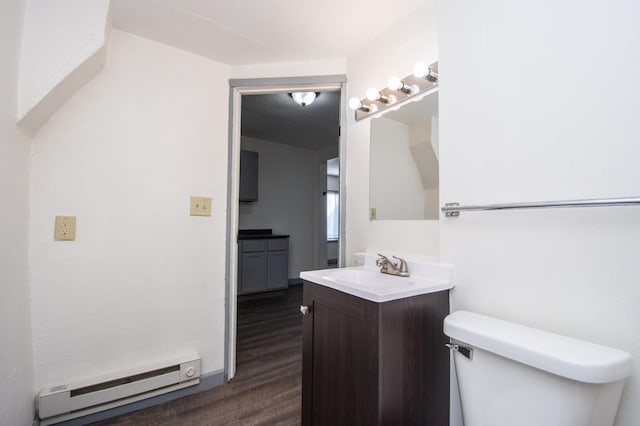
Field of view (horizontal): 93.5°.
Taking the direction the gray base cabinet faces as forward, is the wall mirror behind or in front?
in front

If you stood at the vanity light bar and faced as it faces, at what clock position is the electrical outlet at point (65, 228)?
The electrical outlet is roughly at 1 o'clock from the vanity light bar.

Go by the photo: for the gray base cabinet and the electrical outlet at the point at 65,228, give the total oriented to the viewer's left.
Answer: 0

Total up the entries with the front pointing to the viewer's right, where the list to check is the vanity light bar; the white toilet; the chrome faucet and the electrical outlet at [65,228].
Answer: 0

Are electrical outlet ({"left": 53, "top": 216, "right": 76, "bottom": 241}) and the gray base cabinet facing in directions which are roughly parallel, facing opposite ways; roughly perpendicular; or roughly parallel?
roughly parallel

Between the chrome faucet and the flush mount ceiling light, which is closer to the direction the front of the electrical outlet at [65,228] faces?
the chrome faucet

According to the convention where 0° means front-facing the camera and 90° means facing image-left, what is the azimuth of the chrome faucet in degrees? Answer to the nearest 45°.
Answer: approximately 45°

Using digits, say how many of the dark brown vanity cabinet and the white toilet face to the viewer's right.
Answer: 0

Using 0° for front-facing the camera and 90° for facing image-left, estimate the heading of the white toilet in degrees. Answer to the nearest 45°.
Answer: approximately 45°

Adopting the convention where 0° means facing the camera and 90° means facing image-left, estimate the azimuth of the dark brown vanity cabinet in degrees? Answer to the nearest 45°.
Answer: approximately 45°

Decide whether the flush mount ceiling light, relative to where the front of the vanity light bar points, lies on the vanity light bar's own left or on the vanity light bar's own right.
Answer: on the vanity light bar's own right

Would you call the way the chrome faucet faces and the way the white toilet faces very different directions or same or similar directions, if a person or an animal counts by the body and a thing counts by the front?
same or similar directions

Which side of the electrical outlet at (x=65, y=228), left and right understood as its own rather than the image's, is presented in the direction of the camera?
front

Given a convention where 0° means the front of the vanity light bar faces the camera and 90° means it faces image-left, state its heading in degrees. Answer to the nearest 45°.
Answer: approximately 45°

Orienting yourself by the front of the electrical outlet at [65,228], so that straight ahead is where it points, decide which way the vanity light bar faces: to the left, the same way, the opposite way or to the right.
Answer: to the right
